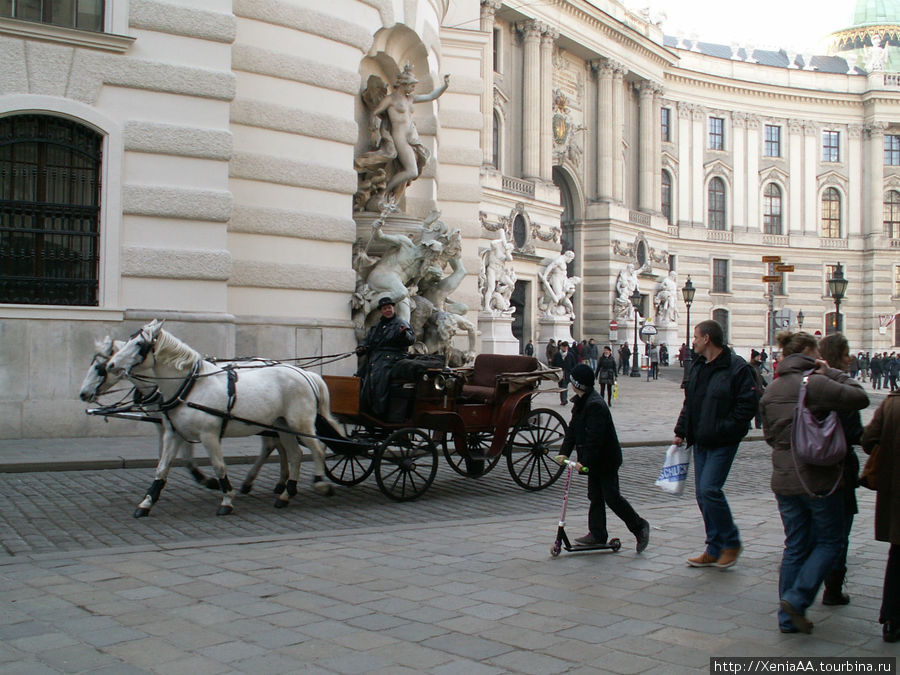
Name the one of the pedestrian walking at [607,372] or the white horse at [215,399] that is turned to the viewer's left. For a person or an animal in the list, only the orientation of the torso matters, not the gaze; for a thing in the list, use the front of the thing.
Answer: the white horse

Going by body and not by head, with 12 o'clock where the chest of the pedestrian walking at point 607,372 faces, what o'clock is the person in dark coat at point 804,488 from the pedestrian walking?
The person in dark coat is roughly at 12 o'clock from the pedestrian walking.

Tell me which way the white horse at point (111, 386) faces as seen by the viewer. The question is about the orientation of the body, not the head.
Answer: to the viewer's left

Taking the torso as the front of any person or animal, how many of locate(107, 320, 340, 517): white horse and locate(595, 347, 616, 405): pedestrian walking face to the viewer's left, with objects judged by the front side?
1

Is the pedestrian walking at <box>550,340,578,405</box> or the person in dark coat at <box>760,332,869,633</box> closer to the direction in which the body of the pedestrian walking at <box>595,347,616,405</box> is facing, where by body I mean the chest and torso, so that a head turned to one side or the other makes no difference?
the person in dark coat

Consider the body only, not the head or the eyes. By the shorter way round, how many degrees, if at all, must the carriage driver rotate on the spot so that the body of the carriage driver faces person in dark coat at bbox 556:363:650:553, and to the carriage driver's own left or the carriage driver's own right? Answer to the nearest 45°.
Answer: approximately 90° to the carriage driver's own left

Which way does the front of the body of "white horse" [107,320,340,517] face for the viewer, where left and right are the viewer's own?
facing to the left of the viewer

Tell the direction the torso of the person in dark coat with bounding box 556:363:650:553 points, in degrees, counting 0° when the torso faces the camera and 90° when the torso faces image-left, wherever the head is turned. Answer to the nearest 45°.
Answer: approximately 90°

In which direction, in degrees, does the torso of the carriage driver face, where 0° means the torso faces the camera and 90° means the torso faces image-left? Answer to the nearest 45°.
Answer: approximately 45°

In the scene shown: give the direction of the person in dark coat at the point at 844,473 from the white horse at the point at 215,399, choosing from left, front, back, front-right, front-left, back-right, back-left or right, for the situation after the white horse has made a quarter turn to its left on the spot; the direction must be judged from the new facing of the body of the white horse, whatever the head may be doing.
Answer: front-left

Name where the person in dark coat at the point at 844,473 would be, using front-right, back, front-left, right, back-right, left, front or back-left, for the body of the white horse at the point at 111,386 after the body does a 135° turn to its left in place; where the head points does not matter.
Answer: front

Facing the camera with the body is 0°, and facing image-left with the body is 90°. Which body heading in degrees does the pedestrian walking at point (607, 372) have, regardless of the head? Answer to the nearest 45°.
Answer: approximately 0°
